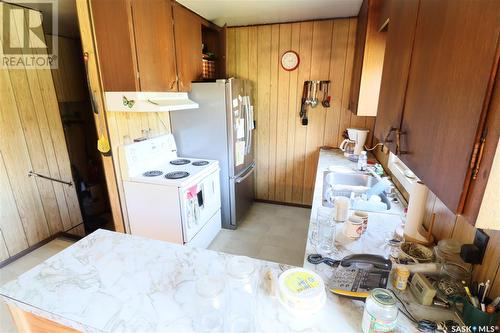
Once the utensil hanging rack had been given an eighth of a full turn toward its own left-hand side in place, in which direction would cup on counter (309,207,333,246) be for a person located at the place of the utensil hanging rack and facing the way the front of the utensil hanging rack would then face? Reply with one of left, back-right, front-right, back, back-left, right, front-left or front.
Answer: front-right

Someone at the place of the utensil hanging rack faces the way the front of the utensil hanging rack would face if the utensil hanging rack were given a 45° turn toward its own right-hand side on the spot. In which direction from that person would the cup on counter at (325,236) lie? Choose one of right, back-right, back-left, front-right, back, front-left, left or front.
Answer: front-left

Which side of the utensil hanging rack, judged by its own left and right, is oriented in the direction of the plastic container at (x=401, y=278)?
front

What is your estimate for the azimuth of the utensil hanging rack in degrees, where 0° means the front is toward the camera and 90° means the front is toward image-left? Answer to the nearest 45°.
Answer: approximately 0°

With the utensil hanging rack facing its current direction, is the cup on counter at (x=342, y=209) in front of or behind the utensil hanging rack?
in front

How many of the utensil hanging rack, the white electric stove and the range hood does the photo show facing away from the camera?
0

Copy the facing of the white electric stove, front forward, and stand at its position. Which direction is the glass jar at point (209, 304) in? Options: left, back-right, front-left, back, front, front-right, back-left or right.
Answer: front-right

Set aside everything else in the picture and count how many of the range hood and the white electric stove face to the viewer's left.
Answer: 0

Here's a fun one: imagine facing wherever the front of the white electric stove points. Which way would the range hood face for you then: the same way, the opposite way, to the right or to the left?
the same way

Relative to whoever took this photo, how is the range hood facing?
facing the viewer and to the right of the viewer

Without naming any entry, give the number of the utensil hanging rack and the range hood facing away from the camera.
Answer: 0

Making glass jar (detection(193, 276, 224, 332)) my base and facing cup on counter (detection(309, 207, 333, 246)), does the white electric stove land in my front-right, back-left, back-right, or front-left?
front-left

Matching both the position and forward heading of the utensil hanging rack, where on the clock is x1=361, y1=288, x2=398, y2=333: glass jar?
The glass jar is roughly at 12 o'clock from the utensil hanging rack.

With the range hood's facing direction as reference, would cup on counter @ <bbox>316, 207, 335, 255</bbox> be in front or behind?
in front

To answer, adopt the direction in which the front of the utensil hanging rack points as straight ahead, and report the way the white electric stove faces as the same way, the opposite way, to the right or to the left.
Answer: to the left
